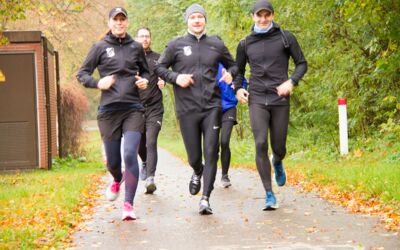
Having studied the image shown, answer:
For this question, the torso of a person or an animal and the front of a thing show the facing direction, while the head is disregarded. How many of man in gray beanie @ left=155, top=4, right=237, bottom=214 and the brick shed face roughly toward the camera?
2

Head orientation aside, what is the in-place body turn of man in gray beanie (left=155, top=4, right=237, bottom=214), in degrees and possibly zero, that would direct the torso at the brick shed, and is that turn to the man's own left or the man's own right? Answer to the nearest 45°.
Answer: approximately 135° to the man's own right

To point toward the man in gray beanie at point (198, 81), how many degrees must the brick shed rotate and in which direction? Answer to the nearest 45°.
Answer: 0° — it already faces them

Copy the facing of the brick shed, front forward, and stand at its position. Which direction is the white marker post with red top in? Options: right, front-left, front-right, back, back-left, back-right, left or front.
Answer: front-left

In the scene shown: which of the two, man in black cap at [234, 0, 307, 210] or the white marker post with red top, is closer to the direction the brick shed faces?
the man in black cap

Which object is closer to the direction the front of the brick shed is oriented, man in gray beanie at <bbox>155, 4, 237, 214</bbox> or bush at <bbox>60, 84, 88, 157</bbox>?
the man in gray beanie

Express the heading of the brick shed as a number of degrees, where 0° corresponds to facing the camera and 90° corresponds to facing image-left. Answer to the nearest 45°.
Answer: approximately 0°

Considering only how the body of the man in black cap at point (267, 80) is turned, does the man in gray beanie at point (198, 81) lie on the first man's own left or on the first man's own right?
on the first man's own right
